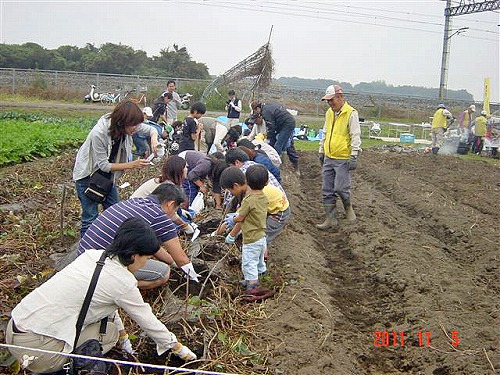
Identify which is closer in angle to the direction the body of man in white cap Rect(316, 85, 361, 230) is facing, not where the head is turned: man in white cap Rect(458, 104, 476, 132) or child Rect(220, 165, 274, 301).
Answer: the child

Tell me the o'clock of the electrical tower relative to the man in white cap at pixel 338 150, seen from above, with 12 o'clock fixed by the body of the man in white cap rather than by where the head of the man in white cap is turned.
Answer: The electrical tower is roughly at 5 o'clock from the man in white cap.

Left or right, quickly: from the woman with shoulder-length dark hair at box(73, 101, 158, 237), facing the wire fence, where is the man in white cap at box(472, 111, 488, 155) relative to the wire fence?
right

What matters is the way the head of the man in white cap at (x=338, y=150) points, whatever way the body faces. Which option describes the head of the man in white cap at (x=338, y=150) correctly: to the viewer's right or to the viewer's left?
to the viewer's left

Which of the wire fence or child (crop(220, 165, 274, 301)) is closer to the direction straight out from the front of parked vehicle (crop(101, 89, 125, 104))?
the wire fence

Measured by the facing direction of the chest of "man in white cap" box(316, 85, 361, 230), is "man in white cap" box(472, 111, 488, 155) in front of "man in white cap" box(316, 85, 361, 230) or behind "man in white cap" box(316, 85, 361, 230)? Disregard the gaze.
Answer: behind

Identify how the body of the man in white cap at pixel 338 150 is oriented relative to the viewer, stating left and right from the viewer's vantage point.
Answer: facing the viewer and to the left of the viewer

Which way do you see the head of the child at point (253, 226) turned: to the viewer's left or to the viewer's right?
to the viewer's left
